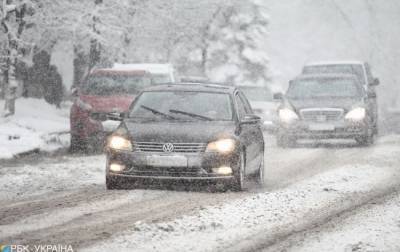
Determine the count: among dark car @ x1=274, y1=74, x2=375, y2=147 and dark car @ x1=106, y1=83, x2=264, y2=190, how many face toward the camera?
2

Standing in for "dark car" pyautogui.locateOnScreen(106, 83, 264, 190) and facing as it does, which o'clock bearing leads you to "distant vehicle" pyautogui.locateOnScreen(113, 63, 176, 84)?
The distant vehicle is roughly at 6 o'clock from the dark car.

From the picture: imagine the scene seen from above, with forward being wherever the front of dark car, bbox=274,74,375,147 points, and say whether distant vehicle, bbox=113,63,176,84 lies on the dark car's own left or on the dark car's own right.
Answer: on the dark car's own right

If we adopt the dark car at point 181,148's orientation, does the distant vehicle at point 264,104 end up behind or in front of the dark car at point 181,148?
behind

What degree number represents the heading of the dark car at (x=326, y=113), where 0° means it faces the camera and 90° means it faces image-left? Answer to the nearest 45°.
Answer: approximately 0°

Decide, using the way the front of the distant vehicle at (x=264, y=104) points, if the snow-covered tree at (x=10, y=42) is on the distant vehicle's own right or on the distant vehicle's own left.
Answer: on the distant vehicle's own right

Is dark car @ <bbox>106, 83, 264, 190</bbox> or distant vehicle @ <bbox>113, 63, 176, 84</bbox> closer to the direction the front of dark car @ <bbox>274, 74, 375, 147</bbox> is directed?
the dark car
